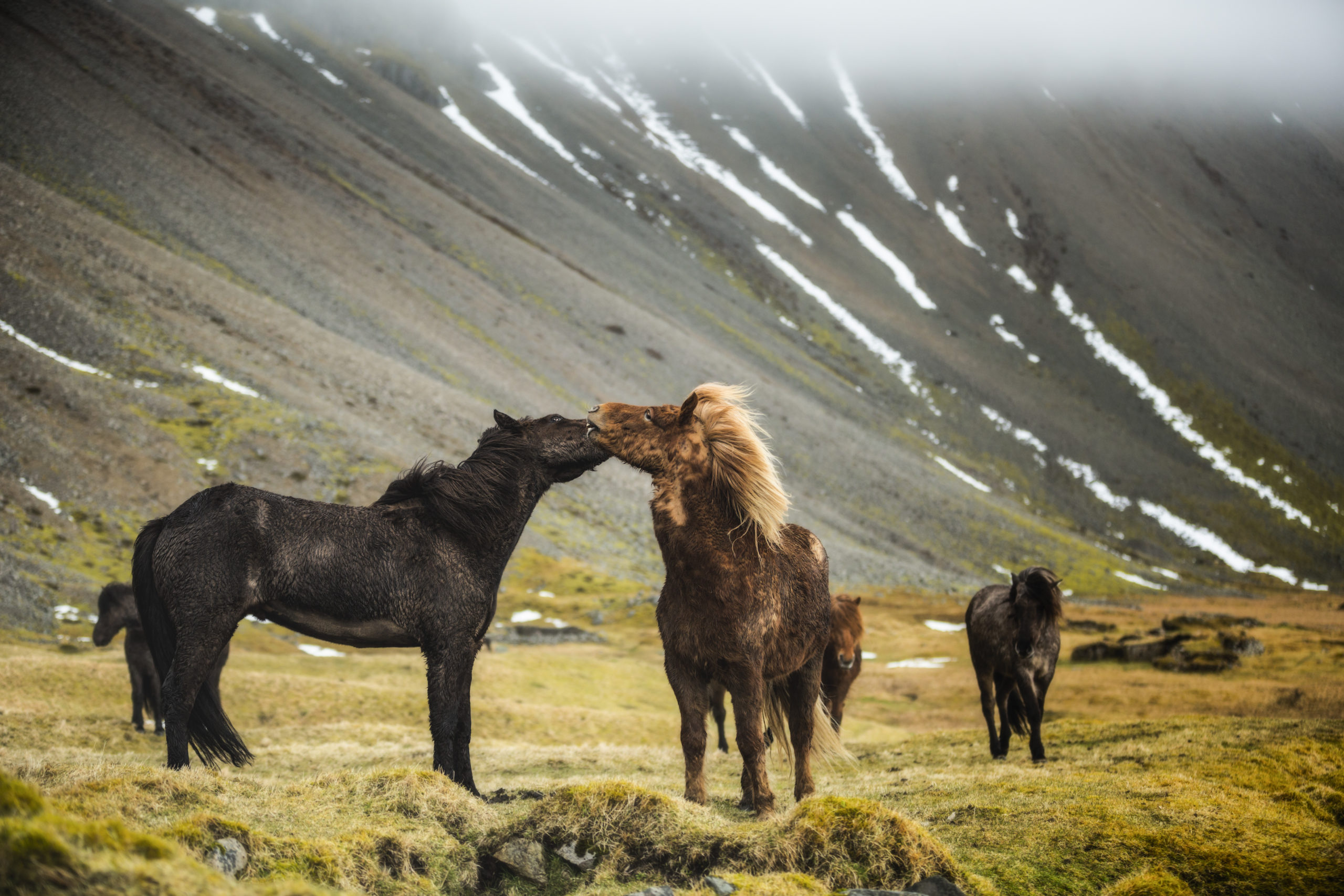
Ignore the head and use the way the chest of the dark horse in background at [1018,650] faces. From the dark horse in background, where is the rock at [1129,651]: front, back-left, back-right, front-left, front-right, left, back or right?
back-left

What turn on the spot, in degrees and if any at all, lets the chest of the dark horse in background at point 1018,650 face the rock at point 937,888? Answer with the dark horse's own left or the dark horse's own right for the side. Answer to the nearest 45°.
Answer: approximately 45° to the dark horse's own right

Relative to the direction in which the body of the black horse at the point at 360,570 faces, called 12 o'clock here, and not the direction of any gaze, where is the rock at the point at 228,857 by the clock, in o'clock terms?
The rock is roughly at 3 o'clock from the black horse.

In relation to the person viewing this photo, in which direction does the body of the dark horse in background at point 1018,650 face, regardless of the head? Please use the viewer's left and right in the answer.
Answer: facing the viewer and to the right of the viewer

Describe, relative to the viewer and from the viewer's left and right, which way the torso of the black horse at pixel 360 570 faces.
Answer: facing to the right of the viewer

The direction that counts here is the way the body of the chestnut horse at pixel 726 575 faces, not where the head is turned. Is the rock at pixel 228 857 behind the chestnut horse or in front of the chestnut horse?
in front

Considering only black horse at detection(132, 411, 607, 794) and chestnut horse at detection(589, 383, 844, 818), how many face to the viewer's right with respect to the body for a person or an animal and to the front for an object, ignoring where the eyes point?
1

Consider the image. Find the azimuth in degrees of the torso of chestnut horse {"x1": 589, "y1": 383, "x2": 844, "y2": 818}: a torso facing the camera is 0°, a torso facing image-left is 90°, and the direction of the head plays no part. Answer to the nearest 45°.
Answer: approximately 45°

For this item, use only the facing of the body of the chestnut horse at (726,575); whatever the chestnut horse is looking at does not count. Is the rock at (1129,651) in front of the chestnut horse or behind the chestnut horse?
behind
